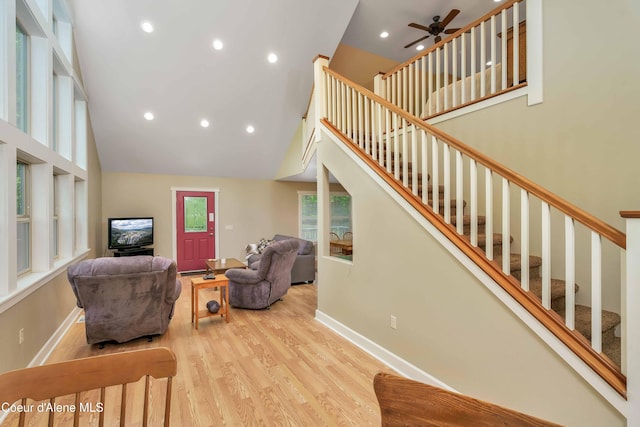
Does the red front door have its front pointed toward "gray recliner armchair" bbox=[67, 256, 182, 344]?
yes

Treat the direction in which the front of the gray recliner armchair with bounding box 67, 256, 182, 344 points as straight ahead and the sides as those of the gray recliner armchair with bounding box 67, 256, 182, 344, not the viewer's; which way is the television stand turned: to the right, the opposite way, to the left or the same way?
the opposite way

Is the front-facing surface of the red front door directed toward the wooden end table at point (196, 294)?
yes

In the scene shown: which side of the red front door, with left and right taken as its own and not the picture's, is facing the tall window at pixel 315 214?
left

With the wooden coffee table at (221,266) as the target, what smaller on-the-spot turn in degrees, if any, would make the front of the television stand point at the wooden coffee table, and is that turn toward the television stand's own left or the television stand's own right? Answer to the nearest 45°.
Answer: approximately 45° to the television stand's own left

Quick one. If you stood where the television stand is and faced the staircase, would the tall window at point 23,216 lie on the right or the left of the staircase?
right

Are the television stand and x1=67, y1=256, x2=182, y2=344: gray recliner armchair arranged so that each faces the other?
yes

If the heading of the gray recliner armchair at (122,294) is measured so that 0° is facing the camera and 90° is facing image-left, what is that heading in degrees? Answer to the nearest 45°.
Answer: approximately 180°

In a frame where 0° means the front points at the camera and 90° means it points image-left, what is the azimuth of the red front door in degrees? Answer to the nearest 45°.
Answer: approximately 0°
